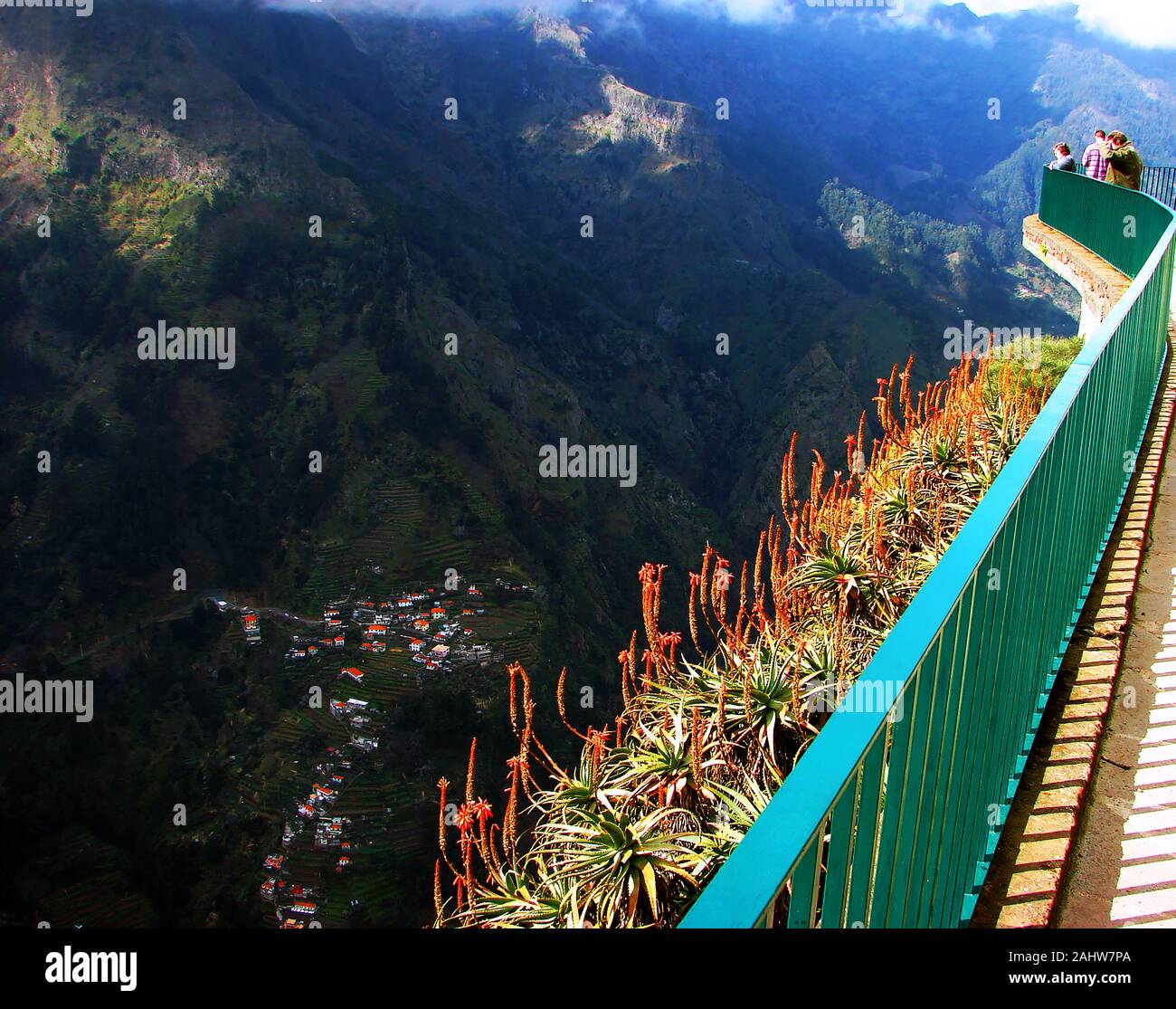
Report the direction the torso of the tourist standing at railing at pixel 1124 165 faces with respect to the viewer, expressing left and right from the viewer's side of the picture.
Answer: facing the viewer and to the left of the viewer

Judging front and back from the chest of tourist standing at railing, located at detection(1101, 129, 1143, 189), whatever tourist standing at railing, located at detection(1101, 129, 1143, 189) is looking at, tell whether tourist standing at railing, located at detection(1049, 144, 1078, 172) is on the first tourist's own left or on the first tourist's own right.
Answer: on the first tourist's own right

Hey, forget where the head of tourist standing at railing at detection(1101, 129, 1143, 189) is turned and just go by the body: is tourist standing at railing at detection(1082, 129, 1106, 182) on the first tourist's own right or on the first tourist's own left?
on the first tourist's own right
